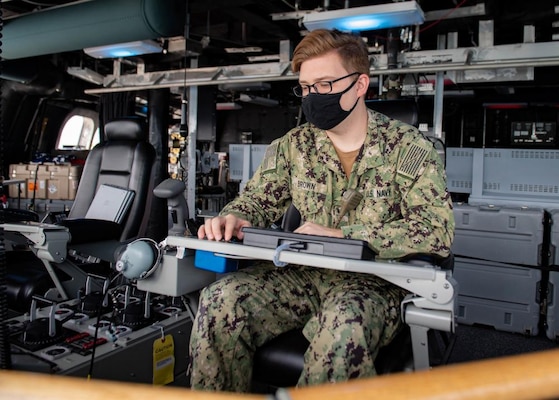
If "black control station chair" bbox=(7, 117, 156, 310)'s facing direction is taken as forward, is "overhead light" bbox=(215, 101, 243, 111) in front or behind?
behind

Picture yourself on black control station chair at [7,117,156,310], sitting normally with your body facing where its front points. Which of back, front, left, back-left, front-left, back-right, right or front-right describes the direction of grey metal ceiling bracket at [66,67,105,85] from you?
back-right

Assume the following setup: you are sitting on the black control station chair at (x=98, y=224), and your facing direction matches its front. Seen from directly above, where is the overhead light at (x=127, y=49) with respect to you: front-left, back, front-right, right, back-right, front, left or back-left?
back-right

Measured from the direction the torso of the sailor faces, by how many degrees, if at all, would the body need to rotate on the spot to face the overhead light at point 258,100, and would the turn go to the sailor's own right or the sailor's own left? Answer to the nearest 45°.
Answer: approximately 135° to the sailor's own right

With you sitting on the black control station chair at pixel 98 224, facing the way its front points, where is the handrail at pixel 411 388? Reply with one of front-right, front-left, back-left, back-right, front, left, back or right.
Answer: front-left

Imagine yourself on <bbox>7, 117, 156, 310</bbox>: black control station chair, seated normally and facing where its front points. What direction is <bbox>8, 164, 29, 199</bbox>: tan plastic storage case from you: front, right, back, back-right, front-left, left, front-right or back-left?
back-right

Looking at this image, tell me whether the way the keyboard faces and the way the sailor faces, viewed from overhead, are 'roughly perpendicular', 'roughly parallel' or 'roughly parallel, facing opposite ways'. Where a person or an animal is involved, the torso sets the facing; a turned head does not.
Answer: roughly parallel, facing opposite ways

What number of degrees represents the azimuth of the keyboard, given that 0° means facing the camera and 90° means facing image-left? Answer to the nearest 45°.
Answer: approximately 225°

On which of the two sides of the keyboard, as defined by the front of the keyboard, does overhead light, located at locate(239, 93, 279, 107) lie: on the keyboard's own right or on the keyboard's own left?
on the keyboard's own left

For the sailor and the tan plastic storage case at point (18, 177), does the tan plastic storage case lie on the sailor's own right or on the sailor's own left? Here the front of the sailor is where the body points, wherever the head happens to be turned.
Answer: on the sailor's own right

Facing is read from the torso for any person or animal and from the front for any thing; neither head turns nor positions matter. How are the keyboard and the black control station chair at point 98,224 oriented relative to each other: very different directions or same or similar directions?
very different directions

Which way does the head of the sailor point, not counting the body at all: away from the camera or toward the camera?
toward the camera

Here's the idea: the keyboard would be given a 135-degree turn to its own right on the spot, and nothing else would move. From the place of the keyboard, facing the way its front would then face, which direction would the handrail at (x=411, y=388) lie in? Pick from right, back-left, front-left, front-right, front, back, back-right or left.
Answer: front

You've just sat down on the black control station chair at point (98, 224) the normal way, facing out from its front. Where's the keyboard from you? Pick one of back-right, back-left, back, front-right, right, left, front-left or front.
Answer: front-left

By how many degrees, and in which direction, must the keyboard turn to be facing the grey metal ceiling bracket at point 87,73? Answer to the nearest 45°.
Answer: approximately 90° to its left

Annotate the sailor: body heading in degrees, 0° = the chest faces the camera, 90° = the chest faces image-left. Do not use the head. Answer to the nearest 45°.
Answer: approximately 45°

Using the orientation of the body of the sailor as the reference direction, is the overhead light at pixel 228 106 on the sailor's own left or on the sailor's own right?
on the sailor's own right

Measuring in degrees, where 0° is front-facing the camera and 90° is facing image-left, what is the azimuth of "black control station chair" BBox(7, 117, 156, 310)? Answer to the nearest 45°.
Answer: approximately 45°

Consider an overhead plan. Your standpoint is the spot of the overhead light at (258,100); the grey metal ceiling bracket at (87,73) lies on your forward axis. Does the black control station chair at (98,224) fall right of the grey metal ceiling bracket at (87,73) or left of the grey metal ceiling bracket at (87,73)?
left
